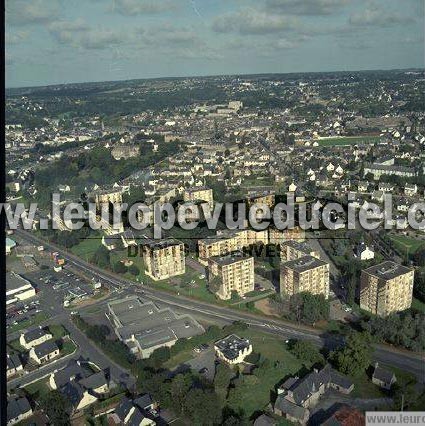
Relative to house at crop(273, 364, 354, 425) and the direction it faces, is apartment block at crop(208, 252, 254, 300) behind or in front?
behind

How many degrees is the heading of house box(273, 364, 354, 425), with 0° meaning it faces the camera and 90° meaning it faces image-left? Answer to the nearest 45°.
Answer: approximately 315°

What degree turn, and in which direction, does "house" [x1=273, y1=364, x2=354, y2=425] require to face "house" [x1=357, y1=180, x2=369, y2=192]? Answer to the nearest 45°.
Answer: approximately 135° to its left

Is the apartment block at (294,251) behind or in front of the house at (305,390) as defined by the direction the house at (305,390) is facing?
behind

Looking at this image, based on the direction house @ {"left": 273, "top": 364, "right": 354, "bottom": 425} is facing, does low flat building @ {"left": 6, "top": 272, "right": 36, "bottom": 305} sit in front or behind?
behind

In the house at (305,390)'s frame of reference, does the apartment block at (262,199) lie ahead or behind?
behind

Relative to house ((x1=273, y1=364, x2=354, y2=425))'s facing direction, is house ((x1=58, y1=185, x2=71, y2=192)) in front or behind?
behind

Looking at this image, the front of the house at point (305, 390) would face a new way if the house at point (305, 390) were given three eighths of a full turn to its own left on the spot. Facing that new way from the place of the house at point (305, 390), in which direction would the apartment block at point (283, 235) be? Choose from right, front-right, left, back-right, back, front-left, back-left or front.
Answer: front
